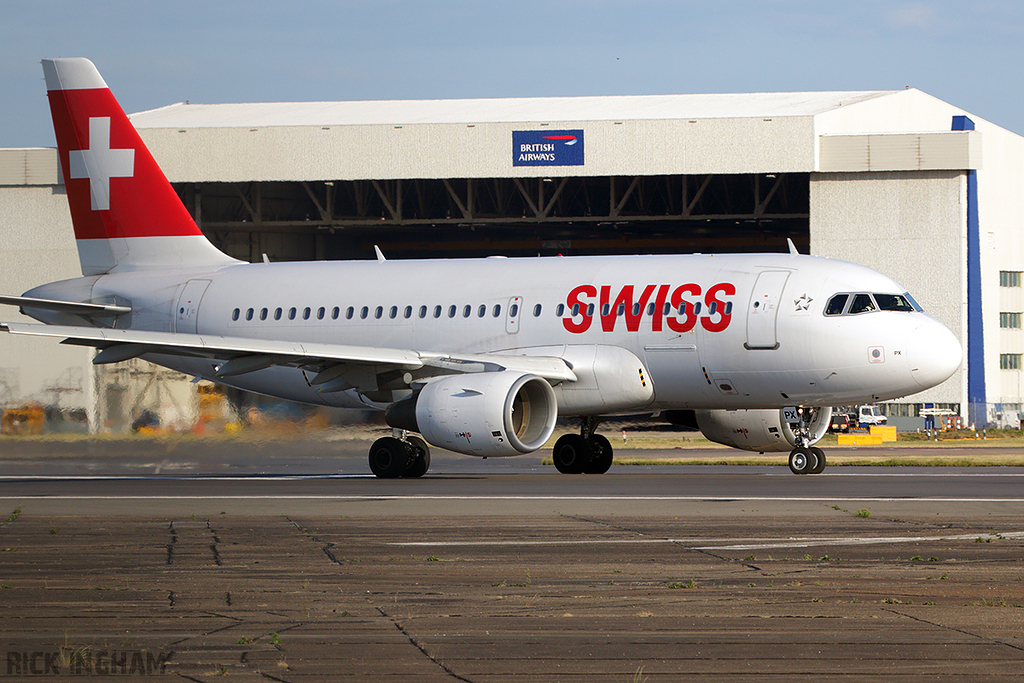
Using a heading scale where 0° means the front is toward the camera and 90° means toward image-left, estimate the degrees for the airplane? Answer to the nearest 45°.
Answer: approximately 315°
